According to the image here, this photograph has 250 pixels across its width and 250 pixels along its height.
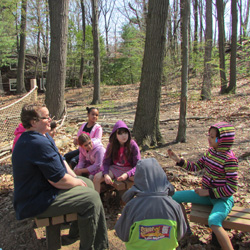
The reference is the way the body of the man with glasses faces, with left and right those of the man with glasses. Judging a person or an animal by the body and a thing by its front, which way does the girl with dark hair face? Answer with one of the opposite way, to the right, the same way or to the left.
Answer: to the right

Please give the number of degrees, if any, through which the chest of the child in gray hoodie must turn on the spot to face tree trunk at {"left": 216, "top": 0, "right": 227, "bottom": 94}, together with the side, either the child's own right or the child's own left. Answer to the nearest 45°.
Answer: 0° — they already face it

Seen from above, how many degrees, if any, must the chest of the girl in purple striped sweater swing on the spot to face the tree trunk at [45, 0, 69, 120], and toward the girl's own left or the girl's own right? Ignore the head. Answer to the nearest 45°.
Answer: approximately 45° to the girl's own right

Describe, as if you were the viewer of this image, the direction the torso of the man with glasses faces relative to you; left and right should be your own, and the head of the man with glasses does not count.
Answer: facing to the right of the viewer

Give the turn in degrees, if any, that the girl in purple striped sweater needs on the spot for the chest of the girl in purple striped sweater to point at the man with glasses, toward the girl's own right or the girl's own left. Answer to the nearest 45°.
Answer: approximately 45° to the girl's own left

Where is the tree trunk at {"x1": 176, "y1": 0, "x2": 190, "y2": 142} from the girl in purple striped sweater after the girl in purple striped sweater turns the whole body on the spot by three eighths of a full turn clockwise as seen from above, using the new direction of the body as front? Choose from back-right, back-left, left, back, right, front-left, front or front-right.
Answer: front-left

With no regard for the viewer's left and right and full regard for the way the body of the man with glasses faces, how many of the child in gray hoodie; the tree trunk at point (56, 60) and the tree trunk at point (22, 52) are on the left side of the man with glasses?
2

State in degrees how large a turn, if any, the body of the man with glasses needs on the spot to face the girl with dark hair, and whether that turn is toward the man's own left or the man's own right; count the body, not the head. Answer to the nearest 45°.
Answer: approximately 45° to the man's own left

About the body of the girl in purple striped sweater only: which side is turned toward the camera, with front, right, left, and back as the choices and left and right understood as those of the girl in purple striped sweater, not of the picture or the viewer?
left

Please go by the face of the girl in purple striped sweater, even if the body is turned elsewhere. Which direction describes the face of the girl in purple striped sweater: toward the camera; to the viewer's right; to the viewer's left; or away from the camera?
to the viewer's left

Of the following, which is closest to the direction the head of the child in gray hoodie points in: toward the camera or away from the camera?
away from the camera

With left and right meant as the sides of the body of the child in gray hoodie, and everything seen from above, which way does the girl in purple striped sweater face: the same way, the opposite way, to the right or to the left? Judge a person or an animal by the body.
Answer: to the left

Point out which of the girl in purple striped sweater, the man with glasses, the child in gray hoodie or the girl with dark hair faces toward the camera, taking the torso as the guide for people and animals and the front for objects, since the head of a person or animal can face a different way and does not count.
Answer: the girl with dark hair

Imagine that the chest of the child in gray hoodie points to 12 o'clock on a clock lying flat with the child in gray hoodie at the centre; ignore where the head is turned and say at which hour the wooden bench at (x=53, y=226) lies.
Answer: The wooden bench is roughly at 10 o'clock from the child in gray hoodie.

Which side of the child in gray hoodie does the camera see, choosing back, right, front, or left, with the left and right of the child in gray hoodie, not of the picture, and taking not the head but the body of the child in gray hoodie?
back
